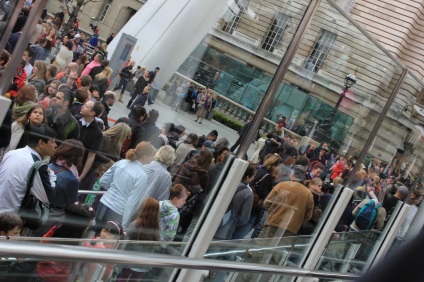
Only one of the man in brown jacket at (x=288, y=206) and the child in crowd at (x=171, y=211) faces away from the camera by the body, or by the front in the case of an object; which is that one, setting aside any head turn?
the man in brown jacket

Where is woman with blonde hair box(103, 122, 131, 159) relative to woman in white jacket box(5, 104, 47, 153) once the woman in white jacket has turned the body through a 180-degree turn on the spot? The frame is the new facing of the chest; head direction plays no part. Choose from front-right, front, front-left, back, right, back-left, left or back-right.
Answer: right

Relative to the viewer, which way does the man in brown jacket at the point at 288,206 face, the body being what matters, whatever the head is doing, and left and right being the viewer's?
facing away from the viewer

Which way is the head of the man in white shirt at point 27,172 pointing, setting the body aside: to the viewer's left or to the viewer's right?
to the viewer's right

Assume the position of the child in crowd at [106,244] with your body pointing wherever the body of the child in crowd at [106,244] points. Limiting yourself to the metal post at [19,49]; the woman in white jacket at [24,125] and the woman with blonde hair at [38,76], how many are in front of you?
3
